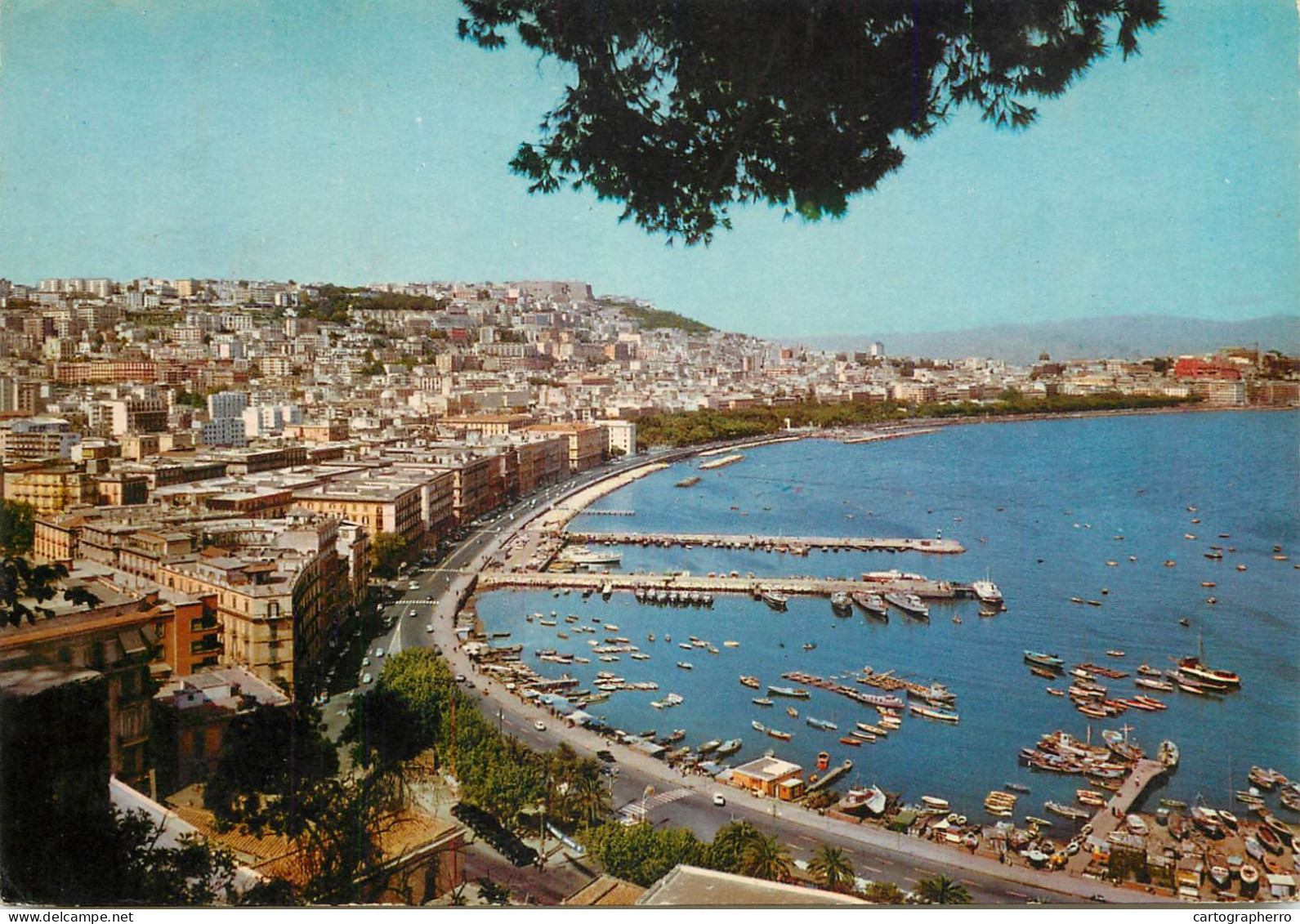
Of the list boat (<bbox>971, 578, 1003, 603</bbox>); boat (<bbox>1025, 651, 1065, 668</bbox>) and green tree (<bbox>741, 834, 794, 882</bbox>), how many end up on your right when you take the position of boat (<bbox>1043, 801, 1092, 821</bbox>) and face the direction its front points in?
2

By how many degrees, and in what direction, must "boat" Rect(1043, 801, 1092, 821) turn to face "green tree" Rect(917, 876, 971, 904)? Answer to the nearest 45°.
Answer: approximately 90° to its left

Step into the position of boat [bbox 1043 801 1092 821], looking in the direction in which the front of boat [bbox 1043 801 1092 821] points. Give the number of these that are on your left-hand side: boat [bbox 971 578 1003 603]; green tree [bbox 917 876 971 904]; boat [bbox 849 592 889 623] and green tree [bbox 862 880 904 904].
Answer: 2

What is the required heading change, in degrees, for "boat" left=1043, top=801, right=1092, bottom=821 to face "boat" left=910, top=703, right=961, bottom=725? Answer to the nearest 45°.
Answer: approximately 45° to its right

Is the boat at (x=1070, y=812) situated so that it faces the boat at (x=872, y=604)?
no

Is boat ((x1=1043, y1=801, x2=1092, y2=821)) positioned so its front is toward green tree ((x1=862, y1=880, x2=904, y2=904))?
no

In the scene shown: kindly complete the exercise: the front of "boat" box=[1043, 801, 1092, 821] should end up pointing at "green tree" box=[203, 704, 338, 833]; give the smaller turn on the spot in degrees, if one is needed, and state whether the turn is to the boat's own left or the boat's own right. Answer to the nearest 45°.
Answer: approximately 45° to the boat's own left

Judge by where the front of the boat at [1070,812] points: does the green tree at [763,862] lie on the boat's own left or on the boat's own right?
on the boat's own left

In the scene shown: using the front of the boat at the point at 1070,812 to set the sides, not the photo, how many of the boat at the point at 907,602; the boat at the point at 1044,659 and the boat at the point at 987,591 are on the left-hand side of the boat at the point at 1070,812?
0

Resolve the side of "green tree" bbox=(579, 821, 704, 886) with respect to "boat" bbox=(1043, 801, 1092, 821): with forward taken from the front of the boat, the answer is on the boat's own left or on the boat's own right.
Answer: on the boat's own left

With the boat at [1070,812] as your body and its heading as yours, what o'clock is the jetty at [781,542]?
The jetty is roughly at 2 o'clock from the boat.

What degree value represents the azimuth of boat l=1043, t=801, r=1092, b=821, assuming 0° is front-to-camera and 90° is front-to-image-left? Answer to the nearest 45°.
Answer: approximately 90°

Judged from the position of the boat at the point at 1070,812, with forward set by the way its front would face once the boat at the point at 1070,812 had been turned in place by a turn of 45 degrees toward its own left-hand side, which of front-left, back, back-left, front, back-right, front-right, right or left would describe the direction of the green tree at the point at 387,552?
front-right

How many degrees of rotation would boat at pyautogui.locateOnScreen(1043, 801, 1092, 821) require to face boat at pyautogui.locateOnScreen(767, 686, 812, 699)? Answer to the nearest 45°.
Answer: approximately 45° to its right

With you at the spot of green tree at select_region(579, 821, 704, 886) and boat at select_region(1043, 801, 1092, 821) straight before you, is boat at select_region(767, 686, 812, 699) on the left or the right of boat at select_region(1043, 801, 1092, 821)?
left
